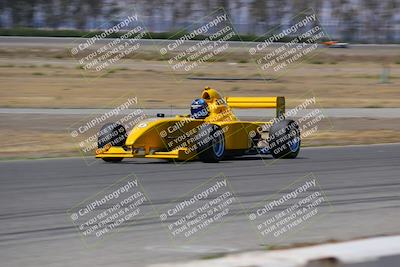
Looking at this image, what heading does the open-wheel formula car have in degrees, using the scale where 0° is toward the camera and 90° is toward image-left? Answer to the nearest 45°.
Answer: approximately 45°
